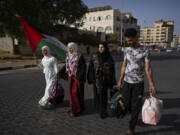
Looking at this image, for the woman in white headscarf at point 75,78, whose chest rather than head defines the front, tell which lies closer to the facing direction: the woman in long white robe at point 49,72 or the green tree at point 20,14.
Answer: the woman in long white robe

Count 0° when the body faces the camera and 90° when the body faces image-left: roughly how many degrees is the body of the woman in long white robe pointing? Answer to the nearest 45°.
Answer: approximately 45°

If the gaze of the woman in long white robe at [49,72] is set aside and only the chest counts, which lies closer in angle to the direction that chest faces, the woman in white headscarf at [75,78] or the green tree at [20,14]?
the woman in white headscarf

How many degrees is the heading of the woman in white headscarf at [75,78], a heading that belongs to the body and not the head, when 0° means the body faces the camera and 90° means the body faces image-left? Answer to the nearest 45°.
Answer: approximately 45°

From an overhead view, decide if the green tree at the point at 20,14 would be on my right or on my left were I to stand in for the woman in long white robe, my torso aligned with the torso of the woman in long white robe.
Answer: on my right

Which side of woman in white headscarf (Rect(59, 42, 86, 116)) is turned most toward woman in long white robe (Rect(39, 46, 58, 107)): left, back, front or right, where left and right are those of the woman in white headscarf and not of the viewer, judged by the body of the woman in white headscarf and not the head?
right

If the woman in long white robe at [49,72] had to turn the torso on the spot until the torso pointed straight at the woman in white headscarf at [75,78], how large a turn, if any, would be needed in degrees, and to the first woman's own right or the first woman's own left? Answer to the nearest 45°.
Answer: approximately 90° to the first woman's own left

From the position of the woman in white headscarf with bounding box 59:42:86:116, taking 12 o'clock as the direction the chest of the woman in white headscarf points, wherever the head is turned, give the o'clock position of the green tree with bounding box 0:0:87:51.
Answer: The green tree is roughly at 4 o'clock from the woman in white headscarf.
